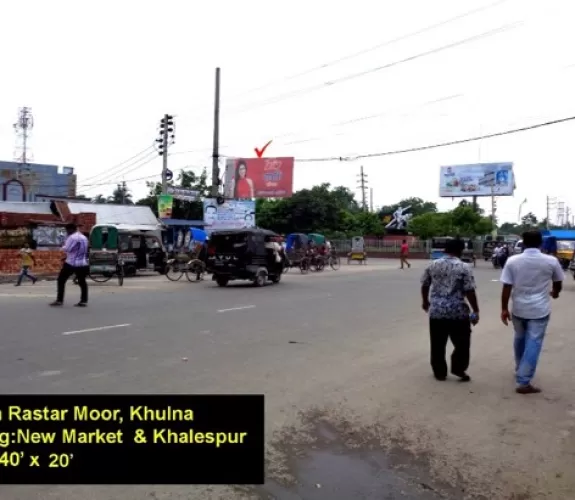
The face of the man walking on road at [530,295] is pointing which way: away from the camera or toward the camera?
away from the camera

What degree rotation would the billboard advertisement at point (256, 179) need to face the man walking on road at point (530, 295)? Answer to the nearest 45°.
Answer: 0° — it already faces them

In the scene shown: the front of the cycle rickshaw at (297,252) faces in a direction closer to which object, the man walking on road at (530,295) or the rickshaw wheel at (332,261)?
the rickshaw wheel

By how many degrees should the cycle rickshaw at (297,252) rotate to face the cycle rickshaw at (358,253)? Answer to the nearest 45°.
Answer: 0° — it already faces it

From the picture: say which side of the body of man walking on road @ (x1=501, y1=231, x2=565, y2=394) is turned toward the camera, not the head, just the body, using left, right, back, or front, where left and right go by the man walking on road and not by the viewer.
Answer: back

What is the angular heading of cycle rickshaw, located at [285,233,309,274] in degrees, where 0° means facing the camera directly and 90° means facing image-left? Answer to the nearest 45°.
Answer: approximately 180°

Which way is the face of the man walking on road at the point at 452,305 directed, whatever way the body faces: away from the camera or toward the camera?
away from the camera
